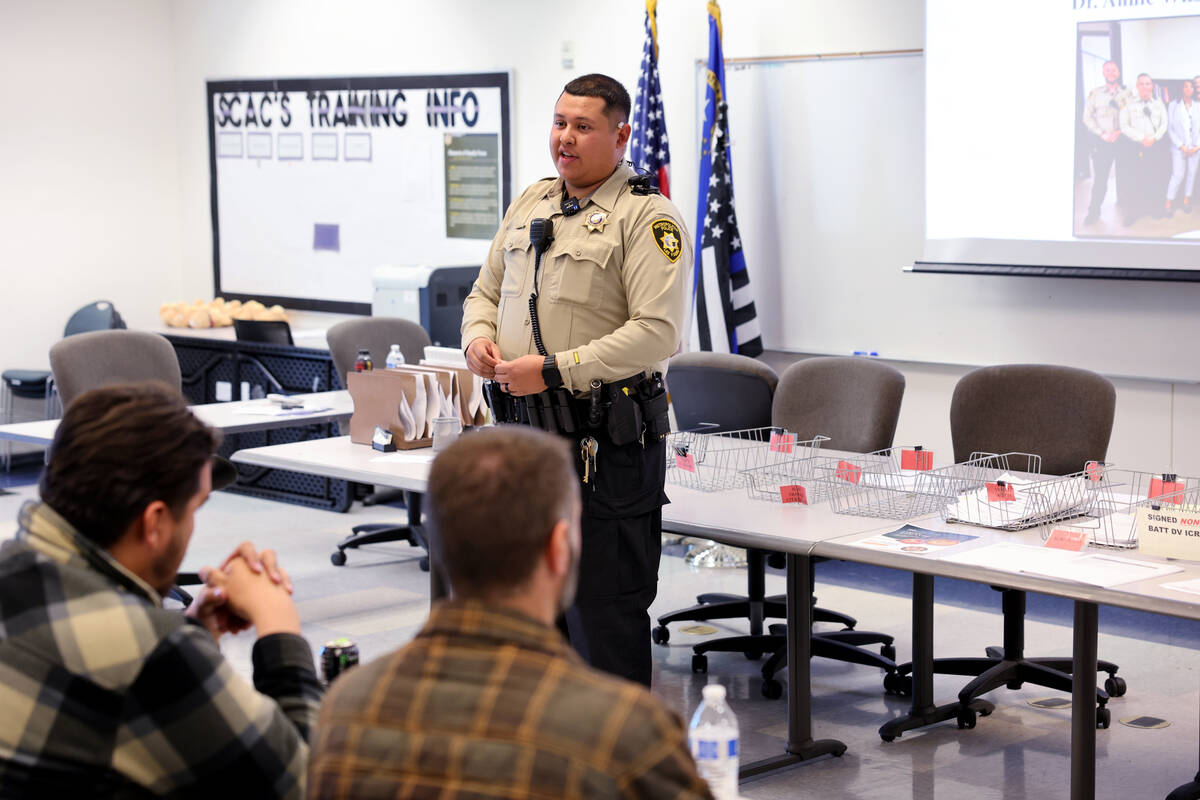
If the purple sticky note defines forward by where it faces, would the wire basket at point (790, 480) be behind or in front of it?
in front

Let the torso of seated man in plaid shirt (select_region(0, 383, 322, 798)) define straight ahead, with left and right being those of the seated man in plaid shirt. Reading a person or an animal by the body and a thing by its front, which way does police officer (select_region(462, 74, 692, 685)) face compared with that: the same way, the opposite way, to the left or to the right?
the opposite way

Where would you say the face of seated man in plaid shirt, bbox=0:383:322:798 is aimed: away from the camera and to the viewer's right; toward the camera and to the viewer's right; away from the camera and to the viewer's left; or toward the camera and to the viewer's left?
away from the camera and to the viewer's right

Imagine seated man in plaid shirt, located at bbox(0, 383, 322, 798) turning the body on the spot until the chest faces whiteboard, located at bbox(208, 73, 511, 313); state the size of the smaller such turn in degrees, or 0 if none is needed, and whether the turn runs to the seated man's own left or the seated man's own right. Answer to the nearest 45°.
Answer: approximately 45° to the seated man's own left

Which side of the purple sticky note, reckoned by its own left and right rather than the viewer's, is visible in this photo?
front

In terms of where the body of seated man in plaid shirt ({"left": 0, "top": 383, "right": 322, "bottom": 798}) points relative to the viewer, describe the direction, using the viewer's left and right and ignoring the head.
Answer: facing away from the viewer and to the right of the viewer

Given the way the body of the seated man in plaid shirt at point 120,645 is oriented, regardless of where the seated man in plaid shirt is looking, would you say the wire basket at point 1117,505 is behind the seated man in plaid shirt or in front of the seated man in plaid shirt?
in front

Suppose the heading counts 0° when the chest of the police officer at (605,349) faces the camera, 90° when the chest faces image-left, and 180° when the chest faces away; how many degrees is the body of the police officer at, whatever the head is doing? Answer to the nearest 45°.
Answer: approximately 45°

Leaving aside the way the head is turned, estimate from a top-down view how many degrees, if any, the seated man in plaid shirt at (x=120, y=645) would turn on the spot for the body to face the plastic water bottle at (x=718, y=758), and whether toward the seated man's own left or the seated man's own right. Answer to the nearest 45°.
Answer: approximately 45° to the seated man's own right

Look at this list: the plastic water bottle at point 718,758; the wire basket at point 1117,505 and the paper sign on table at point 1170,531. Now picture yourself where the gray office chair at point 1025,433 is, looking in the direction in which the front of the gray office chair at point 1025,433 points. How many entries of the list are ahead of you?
3
